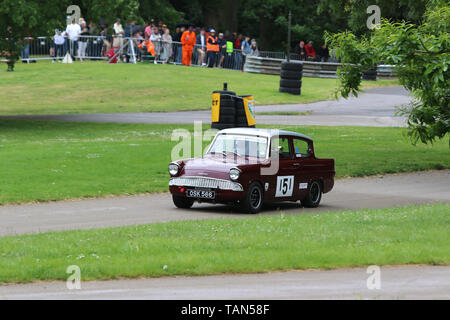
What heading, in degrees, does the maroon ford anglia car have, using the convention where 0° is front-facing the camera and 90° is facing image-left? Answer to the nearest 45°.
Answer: approximately 45°

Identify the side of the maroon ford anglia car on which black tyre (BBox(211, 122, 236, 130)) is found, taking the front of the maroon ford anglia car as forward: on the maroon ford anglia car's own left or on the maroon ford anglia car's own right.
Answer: on the maroon ford anglia car's own right

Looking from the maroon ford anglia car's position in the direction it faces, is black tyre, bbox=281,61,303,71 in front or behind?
behind

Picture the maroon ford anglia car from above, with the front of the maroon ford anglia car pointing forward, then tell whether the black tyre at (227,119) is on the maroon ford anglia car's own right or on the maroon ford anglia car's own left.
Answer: on the maroon ford anglia car's own right

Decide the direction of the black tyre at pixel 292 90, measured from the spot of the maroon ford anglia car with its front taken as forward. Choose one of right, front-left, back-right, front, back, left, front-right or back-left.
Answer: back-right

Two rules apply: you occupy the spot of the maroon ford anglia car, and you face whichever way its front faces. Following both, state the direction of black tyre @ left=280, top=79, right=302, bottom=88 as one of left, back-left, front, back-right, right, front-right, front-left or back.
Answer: back-right
